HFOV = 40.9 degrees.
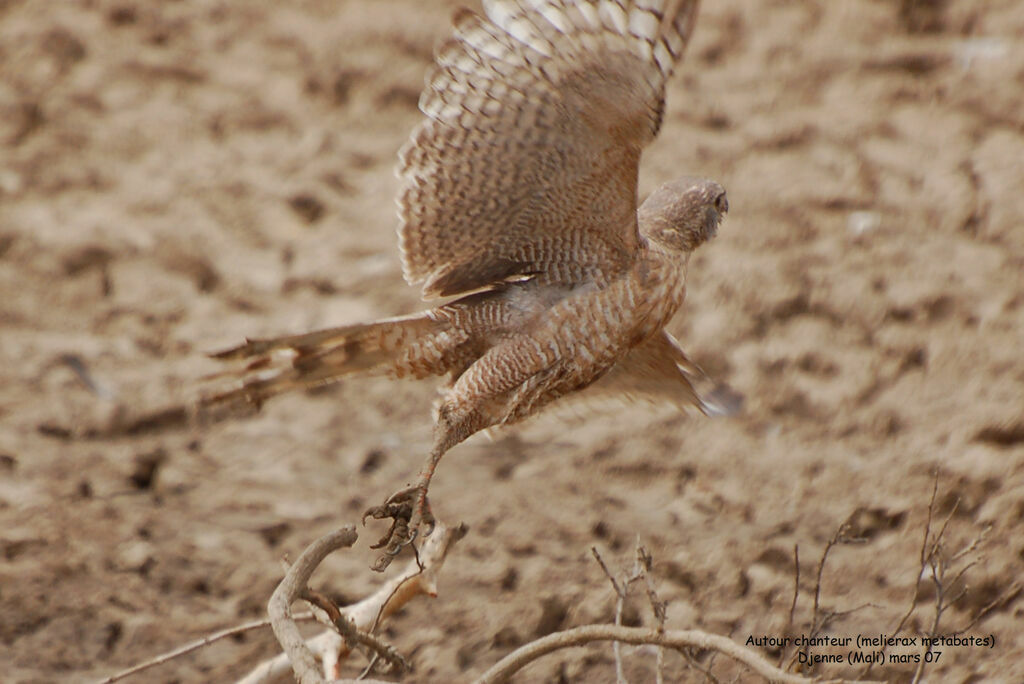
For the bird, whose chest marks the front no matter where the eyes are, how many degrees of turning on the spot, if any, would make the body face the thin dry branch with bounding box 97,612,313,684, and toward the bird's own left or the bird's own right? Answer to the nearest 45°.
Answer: approximately 135° to the bird's own right

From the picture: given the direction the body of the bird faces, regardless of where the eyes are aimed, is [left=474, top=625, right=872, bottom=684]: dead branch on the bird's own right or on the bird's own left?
on the bird's own right

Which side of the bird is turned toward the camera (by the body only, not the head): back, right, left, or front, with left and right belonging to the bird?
right

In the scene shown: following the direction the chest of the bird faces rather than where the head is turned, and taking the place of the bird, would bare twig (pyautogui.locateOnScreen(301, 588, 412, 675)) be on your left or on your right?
on your right

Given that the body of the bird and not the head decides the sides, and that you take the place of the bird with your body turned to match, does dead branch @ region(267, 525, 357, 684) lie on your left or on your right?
on your right
